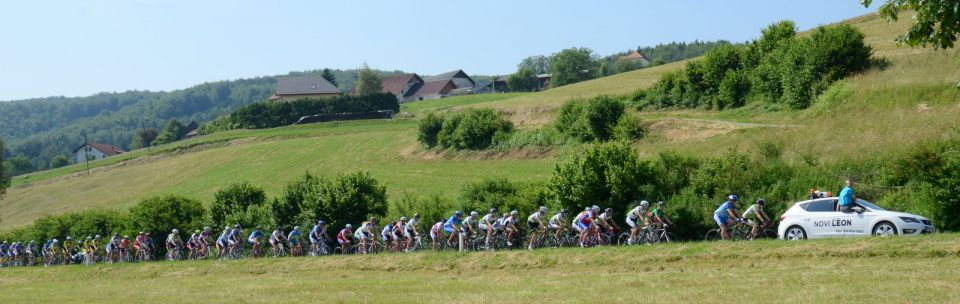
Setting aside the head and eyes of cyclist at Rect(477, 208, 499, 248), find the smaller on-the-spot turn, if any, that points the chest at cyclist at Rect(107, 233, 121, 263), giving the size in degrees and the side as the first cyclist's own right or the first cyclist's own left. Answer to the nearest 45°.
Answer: approximately 135° to the first cyclist's own left

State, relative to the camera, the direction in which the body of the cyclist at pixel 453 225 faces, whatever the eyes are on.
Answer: to the viewer's right

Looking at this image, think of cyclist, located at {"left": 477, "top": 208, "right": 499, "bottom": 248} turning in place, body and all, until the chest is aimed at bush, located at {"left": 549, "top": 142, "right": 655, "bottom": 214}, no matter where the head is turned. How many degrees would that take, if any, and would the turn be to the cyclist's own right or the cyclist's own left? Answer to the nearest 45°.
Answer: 0° — they already face it

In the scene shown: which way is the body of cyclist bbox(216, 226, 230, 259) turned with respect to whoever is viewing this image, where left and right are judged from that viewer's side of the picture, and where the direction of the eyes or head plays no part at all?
facing to the right of the viewer

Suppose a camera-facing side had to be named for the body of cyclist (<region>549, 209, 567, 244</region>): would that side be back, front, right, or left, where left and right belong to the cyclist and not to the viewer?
right

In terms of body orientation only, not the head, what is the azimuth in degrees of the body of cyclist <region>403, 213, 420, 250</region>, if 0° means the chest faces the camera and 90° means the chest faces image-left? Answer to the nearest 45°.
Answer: approximately 270°

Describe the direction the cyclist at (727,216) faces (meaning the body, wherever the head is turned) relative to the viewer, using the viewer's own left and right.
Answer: facing to the right of the viewer

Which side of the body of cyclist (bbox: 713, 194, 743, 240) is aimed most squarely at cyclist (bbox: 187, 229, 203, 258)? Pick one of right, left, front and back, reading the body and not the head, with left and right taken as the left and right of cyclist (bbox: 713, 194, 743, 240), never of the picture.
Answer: back

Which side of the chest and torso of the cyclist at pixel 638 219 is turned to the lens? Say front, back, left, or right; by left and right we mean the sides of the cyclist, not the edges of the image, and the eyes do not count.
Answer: right

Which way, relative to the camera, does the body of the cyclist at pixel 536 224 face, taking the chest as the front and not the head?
to the viewer's right

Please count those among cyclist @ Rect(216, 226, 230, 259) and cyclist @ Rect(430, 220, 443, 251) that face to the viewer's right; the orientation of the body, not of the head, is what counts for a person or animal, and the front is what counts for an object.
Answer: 2

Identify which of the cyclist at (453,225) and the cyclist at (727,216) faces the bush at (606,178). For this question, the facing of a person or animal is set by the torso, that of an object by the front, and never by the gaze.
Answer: the cyclist at (453,225)

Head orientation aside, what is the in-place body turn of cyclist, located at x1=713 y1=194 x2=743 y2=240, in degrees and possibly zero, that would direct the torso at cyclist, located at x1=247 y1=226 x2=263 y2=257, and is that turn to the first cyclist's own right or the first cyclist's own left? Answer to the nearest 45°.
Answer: approximately 180°
